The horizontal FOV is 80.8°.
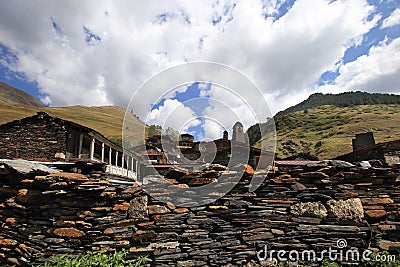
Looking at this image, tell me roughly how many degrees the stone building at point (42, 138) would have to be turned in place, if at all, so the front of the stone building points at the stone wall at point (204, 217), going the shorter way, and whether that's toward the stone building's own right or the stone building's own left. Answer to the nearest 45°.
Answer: approximately 45° to the stone building's own right

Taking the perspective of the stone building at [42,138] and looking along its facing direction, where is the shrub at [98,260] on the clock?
The shrub is roughly at 1 o'clock from the stone building.

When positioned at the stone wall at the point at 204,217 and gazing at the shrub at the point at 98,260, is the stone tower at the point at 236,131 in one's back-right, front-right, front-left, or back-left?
back-right

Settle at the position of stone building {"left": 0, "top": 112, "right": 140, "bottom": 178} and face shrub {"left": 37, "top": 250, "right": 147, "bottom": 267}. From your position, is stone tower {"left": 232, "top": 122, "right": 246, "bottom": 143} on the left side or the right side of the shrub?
left

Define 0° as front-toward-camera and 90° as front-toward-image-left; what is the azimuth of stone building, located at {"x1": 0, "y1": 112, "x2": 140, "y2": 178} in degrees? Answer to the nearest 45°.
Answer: approximately 315°
